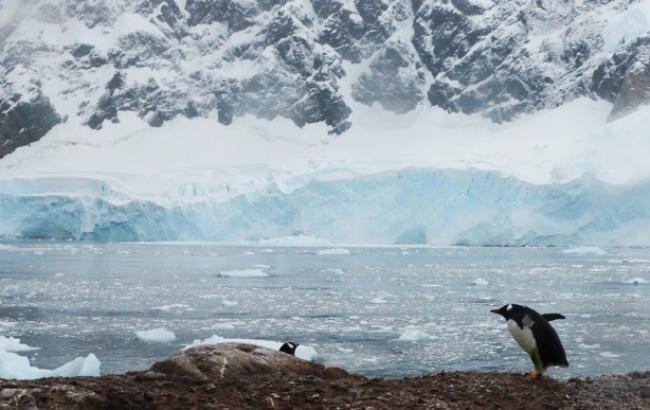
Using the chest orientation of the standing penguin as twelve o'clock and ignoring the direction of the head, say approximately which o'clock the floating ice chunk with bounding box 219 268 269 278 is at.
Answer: The floating ice chunk is roughly at 2 o'clock from the standing penguin.

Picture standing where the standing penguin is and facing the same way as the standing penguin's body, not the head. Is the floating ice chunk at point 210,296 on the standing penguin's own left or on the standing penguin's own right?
on the standing penguin's own right

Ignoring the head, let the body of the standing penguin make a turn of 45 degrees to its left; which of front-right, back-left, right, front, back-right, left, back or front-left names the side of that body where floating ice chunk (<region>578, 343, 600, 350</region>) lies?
back-right

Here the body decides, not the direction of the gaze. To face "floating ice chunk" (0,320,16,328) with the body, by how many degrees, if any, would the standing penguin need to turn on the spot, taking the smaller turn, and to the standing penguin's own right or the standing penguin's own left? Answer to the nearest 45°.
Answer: approximately 45° to the standing penguin's own right

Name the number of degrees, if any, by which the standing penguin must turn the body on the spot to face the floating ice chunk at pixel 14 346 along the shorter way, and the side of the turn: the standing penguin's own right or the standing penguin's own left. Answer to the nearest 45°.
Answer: approximately 45° to the standing penguin's own right

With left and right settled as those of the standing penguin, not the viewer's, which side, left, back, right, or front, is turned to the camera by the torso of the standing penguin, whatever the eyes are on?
left

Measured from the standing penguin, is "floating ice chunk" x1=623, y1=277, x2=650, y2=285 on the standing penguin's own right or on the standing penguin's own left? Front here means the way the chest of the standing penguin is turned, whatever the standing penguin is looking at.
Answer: on the standing penguin's own right
